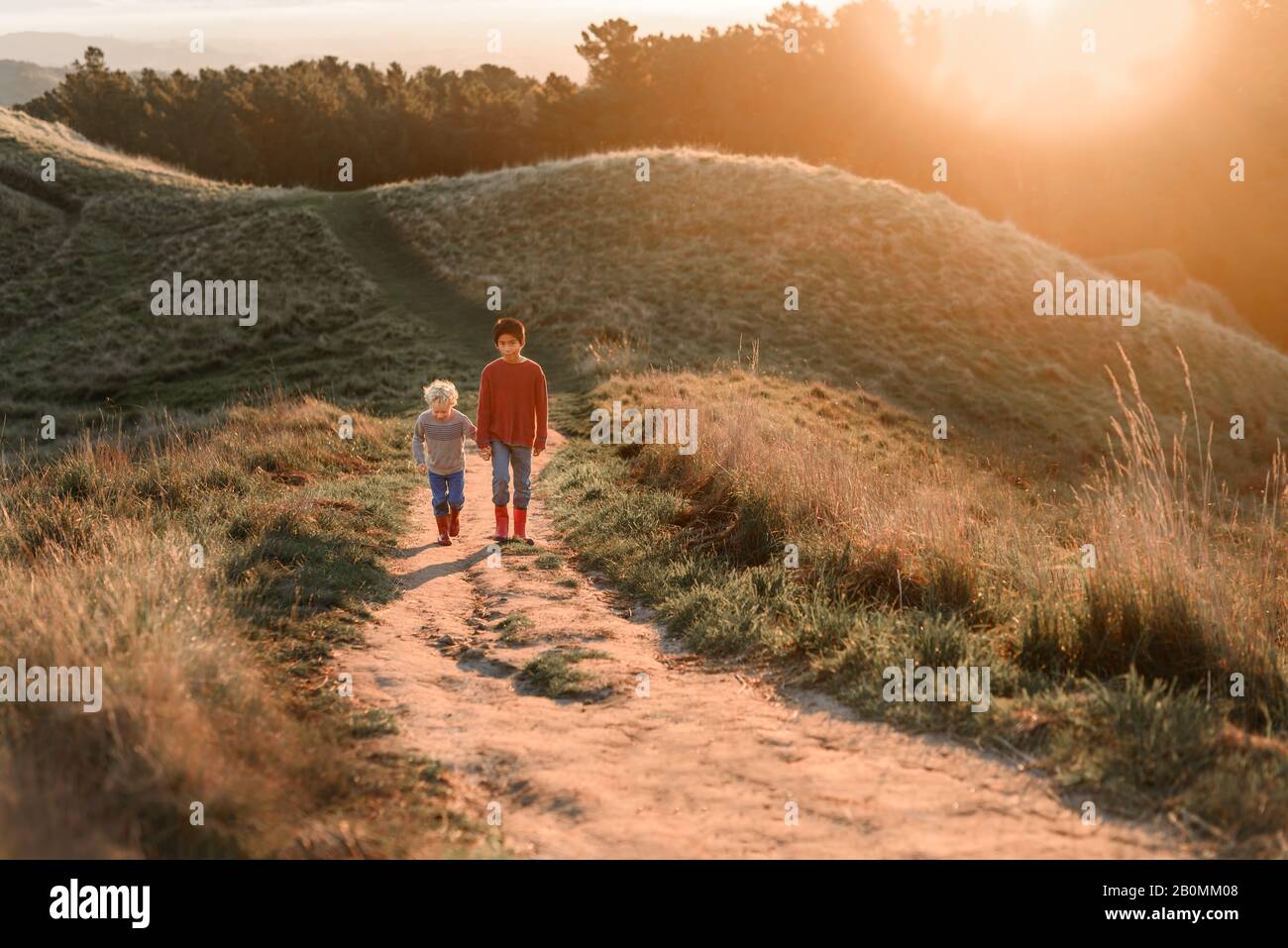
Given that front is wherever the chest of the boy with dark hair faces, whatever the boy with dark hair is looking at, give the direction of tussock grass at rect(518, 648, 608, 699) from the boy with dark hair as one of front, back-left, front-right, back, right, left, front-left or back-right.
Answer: front

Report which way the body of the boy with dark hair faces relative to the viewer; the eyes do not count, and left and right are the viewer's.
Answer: facing the viewer

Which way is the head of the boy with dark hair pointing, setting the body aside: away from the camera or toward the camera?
toward the camera

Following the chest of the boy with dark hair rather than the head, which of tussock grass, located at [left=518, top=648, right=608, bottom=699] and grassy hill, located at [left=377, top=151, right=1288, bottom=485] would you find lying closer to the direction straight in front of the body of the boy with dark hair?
the tussock grass
